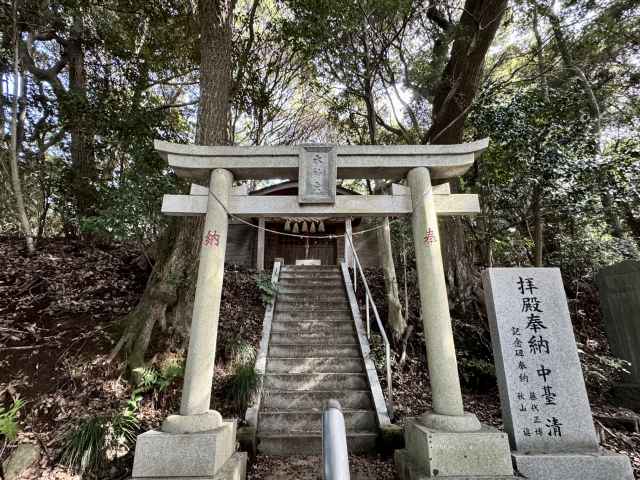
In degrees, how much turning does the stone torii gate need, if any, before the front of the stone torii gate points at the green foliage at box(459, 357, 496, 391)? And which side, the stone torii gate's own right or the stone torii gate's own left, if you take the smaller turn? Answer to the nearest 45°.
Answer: approximately 135° to the stone torii gate's own left

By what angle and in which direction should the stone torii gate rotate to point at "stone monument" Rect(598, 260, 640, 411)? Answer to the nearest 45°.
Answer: approximately 90° to its left

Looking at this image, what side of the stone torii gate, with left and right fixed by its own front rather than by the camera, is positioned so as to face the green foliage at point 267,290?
back

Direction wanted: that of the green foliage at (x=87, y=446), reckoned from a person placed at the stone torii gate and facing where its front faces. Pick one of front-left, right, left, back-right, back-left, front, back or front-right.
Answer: right

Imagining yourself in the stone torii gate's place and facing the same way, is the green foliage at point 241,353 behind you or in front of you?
behind

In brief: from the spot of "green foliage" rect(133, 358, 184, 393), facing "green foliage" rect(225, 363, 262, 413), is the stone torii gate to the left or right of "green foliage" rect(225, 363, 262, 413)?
right

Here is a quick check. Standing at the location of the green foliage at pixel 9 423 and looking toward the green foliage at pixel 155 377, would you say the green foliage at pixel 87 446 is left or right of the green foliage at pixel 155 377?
right

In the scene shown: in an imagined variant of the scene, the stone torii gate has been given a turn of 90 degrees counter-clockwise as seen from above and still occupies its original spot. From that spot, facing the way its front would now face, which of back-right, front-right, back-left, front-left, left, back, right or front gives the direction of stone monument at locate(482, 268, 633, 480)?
front

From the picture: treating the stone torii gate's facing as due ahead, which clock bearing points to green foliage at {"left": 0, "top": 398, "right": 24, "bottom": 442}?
The green foliage is roughly at 3 o'clock from the stone torii gate.

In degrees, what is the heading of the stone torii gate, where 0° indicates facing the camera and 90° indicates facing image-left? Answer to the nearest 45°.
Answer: approximately 0°

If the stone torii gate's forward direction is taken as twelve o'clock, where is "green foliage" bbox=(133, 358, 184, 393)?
The green foliage is roughly at 4 o'clock from the stone torii gate.
